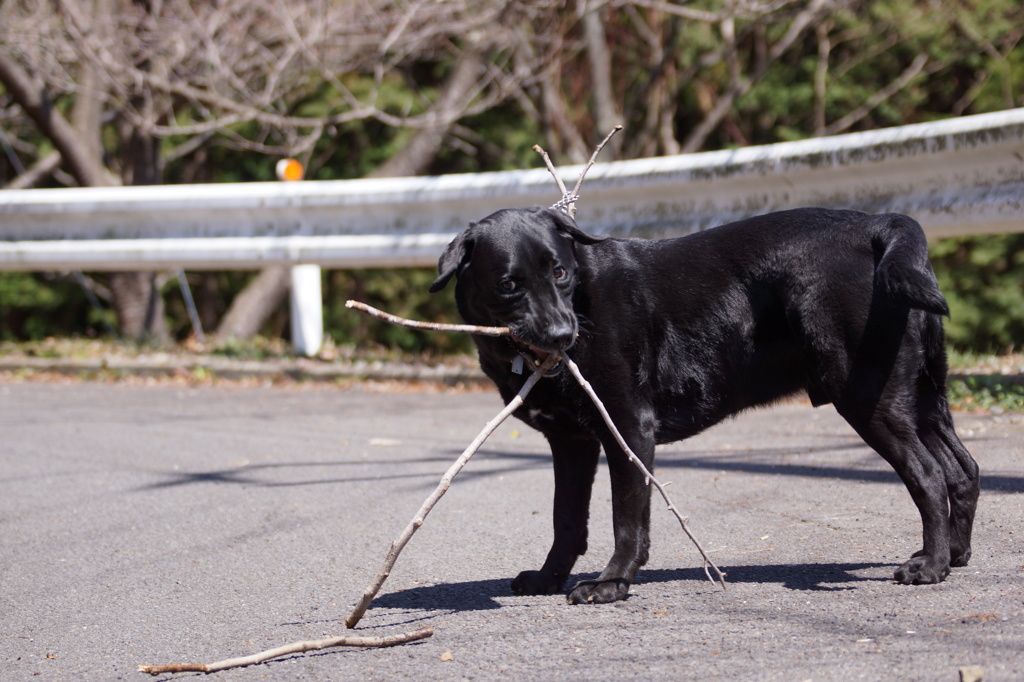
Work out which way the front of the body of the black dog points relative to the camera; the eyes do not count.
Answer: to the viewer's left

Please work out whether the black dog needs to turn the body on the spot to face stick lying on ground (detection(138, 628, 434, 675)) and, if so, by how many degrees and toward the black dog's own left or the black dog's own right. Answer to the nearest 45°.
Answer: approximately 45° to the black dog's own left

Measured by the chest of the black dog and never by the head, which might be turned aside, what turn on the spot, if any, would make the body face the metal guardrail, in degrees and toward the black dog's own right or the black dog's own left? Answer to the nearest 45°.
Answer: approximately 90° to the black dog's own right

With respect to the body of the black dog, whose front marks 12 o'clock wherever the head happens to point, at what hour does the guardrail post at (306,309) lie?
The guardrail post is roughly at 2 o'clock from the black dog.
